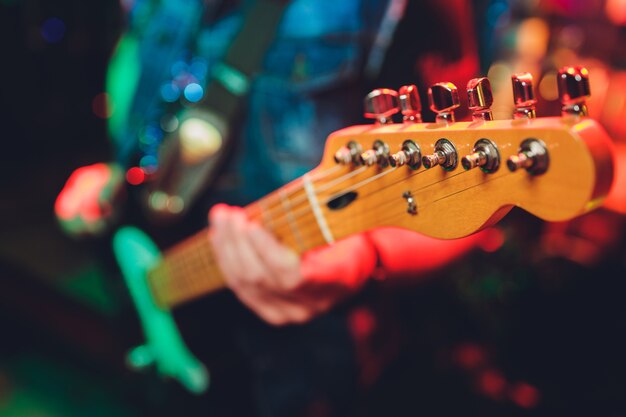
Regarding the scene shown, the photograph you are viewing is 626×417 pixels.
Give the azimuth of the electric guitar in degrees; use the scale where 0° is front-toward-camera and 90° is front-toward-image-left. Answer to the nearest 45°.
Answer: approximately 45°
